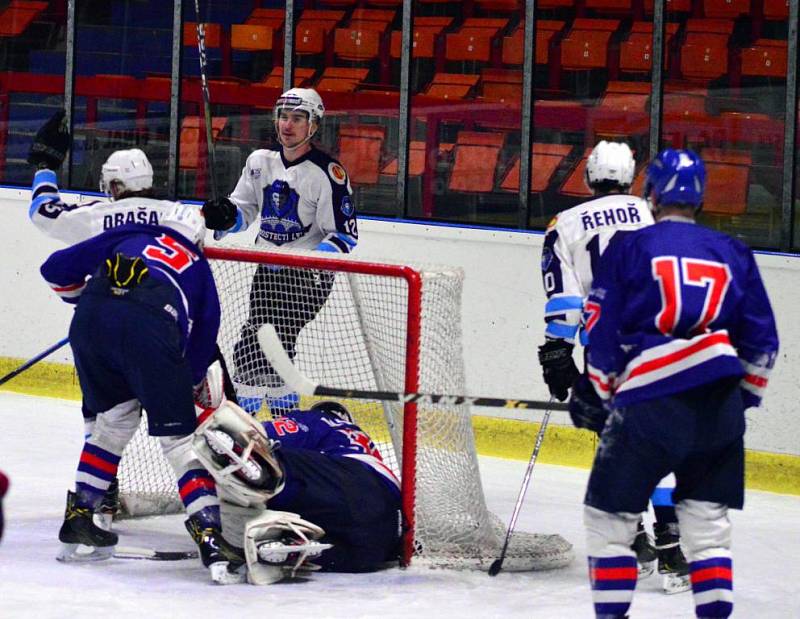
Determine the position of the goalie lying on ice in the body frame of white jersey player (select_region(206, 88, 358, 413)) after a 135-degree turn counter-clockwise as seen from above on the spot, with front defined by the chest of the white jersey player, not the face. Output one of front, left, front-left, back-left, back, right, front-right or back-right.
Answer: right

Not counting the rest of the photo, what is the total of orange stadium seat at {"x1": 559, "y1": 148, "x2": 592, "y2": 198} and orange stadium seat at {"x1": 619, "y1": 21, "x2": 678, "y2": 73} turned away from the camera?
0

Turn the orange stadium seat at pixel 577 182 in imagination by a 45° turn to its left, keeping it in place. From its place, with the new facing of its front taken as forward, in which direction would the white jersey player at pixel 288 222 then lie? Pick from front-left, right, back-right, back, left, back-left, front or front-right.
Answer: front-right

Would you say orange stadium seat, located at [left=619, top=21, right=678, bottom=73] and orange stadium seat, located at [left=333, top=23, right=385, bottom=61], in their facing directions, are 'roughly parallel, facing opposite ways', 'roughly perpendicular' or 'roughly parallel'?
roughly parallel

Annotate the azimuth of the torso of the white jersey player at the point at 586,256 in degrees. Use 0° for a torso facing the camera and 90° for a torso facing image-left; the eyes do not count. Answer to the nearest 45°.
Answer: approximately 180°

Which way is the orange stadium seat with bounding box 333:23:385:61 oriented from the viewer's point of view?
toward the camera

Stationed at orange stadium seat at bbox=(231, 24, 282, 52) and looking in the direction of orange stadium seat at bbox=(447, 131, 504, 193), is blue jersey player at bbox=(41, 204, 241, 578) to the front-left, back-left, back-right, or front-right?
front-right

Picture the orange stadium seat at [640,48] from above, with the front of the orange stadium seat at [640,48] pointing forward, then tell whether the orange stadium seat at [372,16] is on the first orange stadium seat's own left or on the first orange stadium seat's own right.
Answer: on the first orange stadium seat's own right

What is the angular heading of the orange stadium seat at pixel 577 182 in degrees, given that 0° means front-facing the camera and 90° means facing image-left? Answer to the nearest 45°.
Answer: approximately 45°

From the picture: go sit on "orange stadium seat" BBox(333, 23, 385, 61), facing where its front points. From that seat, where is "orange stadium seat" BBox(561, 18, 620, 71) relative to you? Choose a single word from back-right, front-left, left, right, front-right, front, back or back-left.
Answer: front-left

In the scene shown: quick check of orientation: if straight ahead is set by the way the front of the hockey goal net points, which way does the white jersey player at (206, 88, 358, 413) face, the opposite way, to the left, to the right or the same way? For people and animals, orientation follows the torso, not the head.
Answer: the same way

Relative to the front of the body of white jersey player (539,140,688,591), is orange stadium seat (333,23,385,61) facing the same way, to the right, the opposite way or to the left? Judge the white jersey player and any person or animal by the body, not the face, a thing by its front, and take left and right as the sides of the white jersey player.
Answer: the opposite way

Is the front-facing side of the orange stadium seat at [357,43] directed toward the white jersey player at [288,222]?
yes

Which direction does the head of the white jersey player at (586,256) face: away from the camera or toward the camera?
away from the camera

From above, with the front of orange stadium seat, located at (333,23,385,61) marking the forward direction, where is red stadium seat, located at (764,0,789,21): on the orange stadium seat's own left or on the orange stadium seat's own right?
on the orange stadium seat's own left

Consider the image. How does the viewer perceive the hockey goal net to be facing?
facing the viewer and to the left of the viewer

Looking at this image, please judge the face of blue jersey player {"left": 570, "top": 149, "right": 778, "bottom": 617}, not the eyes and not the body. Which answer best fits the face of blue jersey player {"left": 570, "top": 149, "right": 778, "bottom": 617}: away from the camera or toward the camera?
away from the camera

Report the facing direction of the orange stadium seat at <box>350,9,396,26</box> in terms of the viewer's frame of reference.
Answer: facing the viewer

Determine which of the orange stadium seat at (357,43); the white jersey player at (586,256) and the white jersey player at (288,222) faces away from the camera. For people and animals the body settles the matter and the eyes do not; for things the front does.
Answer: the white jersey player at (586,256)

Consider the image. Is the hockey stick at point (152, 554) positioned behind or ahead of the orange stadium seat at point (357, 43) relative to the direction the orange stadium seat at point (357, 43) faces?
ahead

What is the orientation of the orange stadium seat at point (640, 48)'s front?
toward the camera

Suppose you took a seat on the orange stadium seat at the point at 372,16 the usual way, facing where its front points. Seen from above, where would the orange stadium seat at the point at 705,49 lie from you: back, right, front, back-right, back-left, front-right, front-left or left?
front-left
